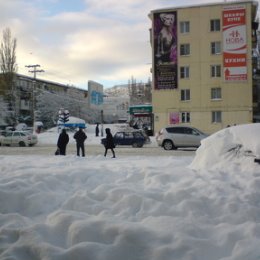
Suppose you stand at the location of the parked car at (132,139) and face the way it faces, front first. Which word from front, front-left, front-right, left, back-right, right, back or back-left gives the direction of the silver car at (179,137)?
back-left

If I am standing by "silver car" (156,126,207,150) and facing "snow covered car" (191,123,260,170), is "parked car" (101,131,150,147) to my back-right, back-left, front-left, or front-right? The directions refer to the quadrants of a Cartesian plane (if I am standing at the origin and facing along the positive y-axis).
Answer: back-right

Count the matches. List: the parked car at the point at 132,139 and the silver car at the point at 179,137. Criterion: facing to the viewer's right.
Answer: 1

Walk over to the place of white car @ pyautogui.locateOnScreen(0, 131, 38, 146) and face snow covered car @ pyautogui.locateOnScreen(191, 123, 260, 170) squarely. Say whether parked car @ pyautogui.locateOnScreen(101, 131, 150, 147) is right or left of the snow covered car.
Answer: left

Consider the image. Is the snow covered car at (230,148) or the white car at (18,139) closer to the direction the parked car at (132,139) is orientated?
the white car

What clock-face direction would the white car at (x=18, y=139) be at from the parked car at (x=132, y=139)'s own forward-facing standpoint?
The white car is roughly at 1 o'clock from the parked car.

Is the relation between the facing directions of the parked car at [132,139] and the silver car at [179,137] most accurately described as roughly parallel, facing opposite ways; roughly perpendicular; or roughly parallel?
roughly parallel, facing opposite ways

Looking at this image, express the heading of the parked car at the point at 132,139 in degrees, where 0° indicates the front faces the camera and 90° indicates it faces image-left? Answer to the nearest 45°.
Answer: approximately 90°

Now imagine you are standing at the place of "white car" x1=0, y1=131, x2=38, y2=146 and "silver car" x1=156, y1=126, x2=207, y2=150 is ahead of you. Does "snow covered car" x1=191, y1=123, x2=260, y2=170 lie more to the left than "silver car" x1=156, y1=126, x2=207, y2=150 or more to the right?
right

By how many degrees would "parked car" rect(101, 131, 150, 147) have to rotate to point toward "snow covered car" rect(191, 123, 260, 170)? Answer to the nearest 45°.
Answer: approximately 90° to its left
